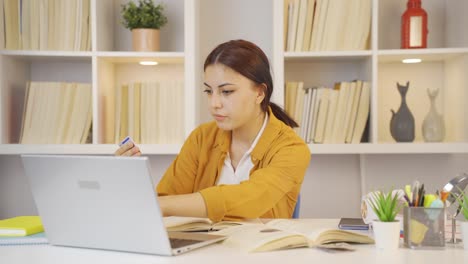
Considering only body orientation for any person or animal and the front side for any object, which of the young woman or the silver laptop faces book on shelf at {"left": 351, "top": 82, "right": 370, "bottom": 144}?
the silver laptop

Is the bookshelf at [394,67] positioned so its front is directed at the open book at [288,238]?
yes

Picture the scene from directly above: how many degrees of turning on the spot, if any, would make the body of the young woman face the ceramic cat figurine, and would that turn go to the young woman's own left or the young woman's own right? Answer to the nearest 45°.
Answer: approximately 180°

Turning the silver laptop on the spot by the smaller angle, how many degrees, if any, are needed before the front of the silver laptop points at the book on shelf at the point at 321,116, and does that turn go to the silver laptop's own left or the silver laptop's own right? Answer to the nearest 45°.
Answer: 0° — it already faces it

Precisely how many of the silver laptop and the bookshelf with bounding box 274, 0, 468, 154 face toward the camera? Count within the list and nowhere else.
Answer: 1

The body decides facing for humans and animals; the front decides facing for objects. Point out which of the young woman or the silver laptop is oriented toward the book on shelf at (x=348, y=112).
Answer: the silver laptop
